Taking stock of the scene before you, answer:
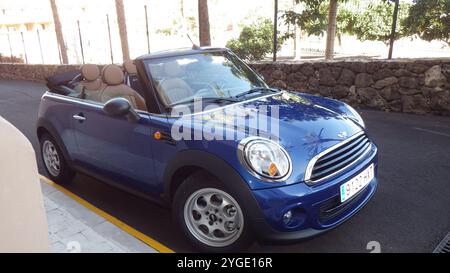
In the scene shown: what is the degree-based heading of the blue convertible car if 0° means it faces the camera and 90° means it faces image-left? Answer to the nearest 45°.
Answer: approximately 315°

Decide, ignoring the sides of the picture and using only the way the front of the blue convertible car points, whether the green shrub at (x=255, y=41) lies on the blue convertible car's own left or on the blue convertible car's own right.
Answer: on the blue convertible car's own left
